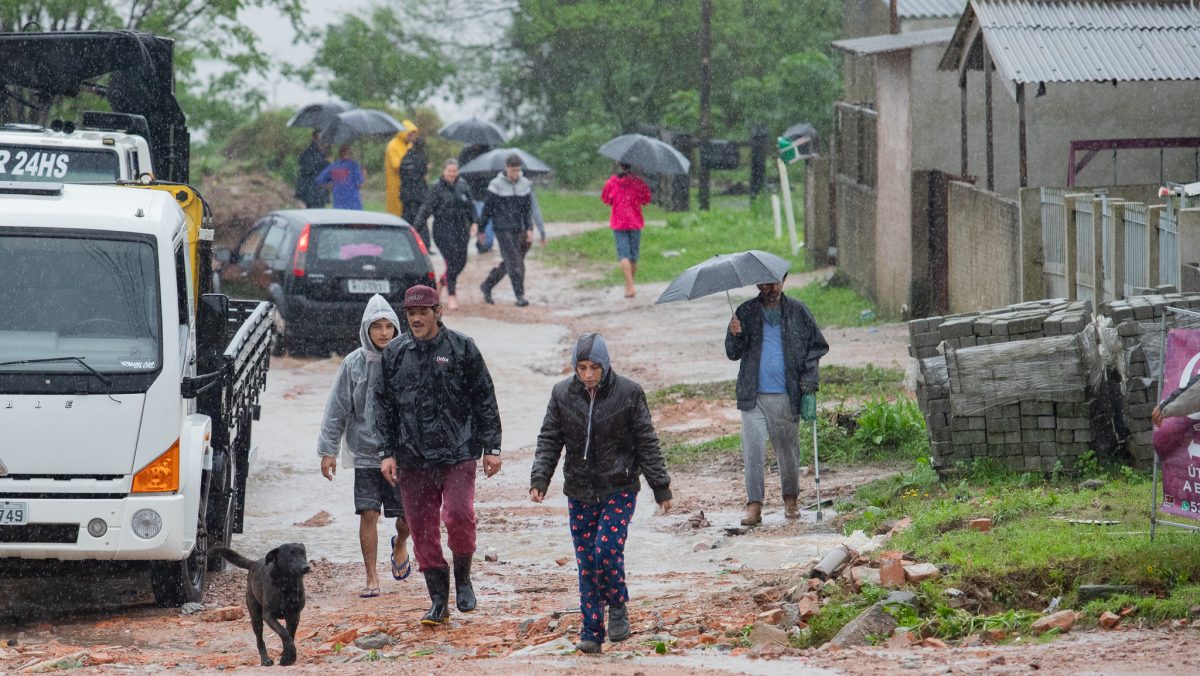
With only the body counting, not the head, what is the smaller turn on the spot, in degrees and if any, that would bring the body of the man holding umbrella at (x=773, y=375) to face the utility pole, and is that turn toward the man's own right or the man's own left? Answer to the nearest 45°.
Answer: approximately 180°

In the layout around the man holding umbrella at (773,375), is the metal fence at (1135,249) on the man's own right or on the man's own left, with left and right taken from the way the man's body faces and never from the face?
on the man's own left

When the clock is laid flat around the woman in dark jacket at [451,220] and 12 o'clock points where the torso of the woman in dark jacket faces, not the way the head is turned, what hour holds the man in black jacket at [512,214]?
The man in black jacket is roughly at 9 o'clock from the woman in dark jacket.

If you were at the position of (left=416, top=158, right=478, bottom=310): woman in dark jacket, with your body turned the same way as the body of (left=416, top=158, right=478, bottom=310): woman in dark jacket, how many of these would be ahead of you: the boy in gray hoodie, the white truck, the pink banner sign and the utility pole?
3

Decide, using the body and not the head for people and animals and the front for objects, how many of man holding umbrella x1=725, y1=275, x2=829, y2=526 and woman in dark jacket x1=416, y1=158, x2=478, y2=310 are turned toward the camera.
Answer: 2

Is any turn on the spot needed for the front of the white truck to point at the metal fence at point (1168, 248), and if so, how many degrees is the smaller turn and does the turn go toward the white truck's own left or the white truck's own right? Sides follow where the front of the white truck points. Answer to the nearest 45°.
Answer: approximately 90° to the white truck's own left

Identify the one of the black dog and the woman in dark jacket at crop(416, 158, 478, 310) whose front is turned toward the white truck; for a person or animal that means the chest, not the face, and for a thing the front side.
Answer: the woman in dark jacket

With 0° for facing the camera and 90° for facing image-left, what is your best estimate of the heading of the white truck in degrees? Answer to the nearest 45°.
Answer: approximately 0°

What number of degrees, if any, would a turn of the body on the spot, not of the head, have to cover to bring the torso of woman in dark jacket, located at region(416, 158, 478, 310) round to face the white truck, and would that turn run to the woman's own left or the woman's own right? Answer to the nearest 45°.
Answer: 0° — they already face it
